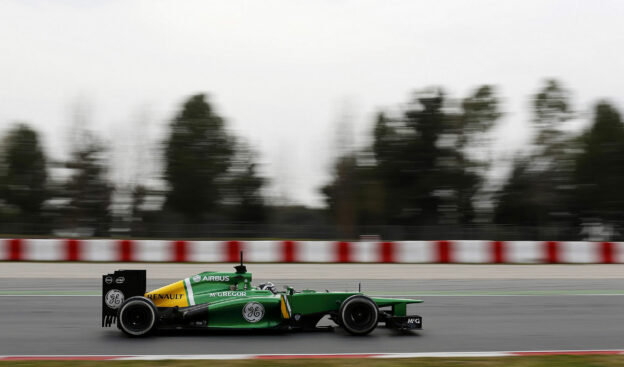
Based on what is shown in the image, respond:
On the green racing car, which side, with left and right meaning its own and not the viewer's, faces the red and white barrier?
left

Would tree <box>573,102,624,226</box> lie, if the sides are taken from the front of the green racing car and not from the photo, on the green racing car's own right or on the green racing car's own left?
on the green racing car's own left

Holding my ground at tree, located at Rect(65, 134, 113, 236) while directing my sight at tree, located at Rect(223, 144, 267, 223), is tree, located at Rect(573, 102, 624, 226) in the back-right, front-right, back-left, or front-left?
front-right

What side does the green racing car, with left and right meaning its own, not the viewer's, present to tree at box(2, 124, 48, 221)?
left

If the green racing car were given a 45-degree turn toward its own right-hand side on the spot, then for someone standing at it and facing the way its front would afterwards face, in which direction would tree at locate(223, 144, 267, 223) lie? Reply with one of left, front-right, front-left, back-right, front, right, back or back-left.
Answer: back-left

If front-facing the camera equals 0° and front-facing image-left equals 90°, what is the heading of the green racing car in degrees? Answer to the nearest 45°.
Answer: approximately 270°

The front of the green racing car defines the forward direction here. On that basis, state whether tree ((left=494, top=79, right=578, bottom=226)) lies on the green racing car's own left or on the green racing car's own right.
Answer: on the green racing car's own left
